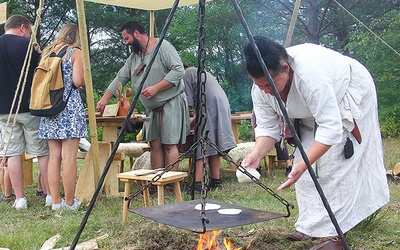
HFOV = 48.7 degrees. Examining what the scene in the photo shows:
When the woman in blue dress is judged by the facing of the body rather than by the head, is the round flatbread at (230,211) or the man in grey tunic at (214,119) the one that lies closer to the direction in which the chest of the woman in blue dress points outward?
the man in grey tunic

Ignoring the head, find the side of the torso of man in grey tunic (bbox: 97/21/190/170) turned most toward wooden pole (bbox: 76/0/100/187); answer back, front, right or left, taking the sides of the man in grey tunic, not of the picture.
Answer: front

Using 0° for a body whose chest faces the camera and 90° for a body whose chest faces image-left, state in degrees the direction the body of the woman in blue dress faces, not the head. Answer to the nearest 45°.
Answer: approximately 225°

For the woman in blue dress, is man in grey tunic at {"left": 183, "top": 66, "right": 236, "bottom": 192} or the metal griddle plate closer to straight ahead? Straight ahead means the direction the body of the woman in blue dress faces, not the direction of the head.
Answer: the man in grey tunic

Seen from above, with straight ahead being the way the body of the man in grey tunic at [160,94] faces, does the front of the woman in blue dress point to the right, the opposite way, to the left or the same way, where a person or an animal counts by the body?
the opposite way

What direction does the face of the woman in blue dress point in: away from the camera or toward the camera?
away from the camera

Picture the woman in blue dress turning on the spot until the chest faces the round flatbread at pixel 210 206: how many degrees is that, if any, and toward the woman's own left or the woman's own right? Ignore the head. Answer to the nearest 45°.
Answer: approximately 90° to the woman's own right

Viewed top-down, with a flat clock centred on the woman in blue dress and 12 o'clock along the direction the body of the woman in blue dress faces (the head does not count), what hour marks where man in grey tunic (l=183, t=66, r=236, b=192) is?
The man in grey tunic is roughly at 1 o'clock from the woman in blue dress.

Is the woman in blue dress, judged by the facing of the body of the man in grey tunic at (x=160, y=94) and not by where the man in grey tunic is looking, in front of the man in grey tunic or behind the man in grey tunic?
in front

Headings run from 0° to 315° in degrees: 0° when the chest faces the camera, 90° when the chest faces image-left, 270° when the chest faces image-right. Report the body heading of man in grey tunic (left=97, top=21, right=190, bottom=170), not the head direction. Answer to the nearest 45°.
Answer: approximately 45°

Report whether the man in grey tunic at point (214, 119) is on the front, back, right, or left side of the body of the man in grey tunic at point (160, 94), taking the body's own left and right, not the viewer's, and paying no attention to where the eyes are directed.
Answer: back

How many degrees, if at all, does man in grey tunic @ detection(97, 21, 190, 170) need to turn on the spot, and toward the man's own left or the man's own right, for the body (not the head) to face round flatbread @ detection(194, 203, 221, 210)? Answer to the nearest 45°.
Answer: approximately 45° to the man's own left

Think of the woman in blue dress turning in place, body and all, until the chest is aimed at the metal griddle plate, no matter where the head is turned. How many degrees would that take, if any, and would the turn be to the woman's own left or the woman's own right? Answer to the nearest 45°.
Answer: approximately 135° to the woman's own right

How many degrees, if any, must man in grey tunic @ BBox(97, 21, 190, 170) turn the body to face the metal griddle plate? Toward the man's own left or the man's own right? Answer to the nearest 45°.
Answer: approximately 45° to the man's own left
